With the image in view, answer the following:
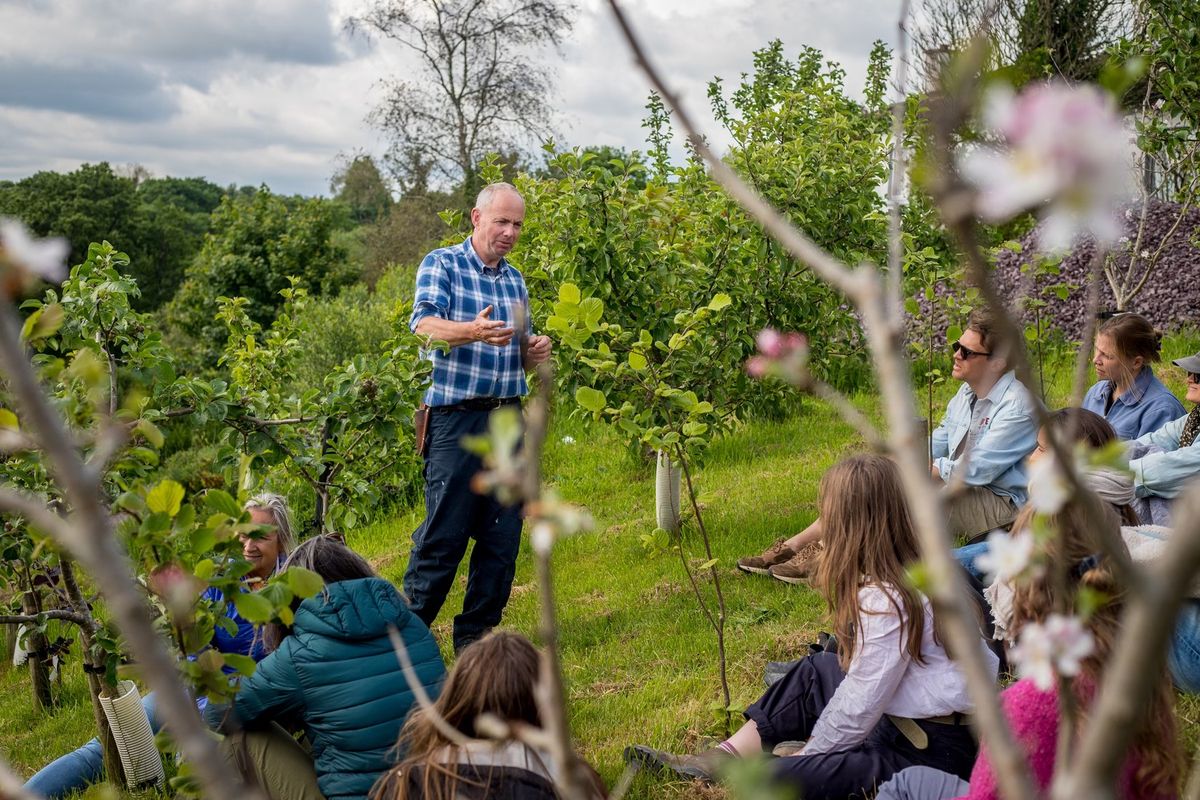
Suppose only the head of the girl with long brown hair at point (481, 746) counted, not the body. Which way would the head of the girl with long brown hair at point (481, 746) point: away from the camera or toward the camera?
away from the camera

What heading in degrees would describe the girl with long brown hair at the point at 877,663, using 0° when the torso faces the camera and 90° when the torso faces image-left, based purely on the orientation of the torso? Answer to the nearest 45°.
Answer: approximately 90°

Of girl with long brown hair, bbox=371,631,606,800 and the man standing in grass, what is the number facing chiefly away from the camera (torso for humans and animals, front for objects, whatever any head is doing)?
1

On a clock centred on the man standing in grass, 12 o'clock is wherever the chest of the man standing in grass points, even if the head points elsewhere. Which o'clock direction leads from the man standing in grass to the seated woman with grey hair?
The seated woman with grey hair is roughly at 3 o'clock from the man standing in grass.

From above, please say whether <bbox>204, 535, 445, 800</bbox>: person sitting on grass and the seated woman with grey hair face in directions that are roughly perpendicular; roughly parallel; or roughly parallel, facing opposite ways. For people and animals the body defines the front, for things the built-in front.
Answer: roughly perpendicular

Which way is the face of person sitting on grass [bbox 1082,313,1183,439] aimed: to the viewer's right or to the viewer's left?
to the viewer's left

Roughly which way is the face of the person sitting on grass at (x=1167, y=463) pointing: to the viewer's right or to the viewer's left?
to the viewer's left

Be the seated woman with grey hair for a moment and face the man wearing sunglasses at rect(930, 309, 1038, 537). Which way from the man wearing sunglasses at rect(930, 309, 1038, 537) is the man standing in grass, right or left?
left

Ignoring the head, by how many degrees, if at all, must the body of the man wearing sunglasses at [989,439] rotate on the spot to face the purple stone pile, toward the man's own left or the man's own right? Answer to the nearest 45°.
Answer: approximately 135° to the man's own right

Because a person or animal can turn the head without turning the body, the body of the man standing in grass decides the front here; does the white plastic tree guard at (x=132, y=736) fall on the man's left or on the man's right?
on the man's right

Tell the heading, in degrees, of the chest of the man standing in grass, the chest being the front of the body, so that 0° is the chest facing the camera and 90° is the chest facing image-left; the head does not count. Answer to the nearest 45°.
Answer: approximately 315°

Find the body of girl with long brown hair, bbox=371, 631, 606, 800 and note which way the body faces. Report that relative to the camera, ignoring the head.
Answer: away from the camera

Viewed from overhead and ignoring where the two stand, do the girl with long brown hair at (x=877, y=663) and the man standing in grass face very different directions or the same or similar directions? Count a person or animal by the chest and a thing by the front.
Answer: very different directions
